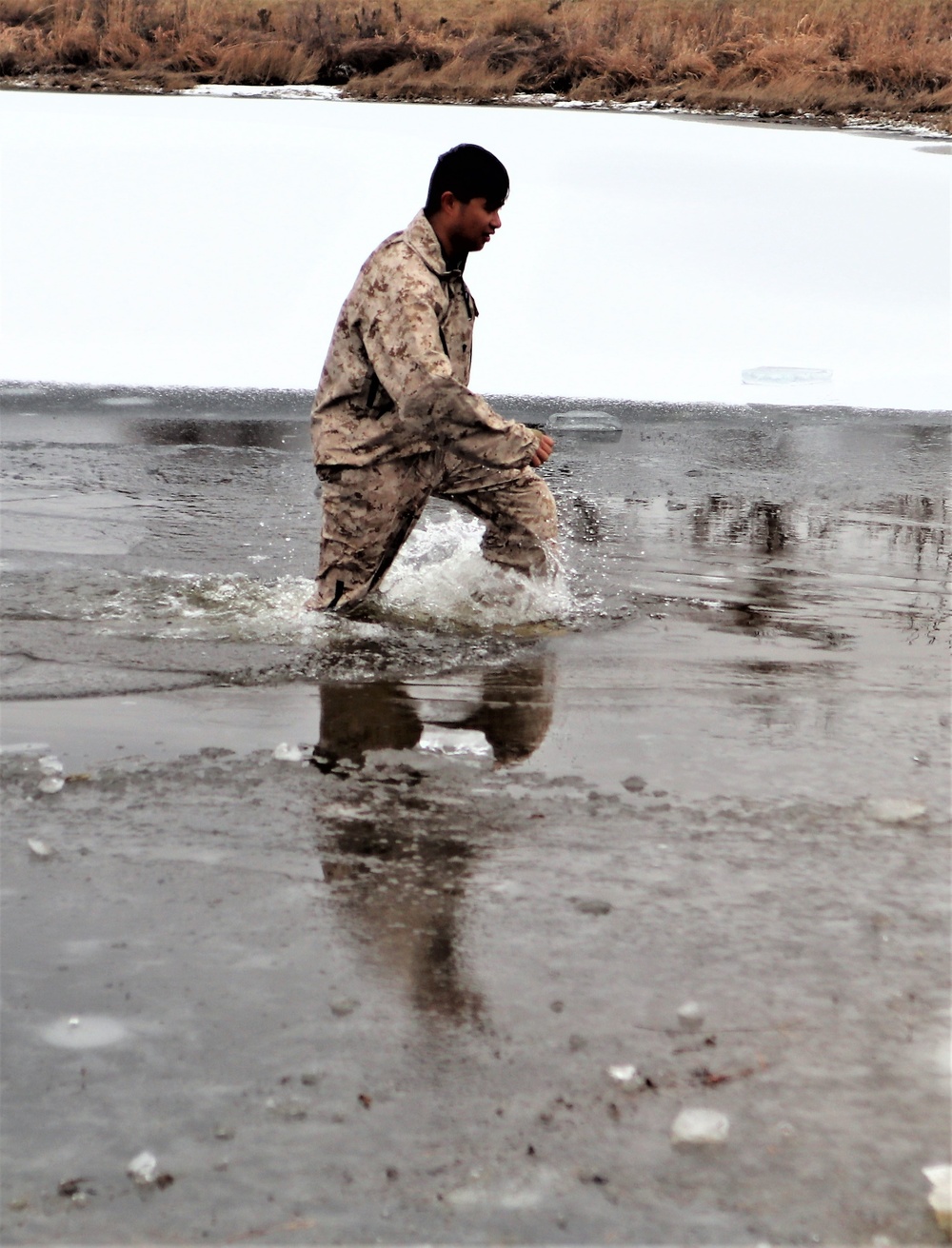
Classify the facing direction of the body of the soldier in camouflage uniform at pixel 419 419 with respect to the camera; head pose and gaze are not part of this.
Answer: to the viewer's right

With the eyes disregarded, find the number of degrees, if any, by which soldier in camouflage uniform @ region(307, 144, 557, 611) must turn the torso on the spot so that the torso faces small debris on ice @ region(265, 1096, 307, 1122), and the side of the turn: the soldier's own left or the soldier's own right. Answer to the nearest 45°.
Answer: approximately 90° to the soldier's own right

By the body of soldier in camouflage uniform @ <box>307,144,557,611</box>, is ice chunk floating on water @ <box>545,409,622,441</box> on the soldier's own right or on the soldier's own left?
on the soldier's own left

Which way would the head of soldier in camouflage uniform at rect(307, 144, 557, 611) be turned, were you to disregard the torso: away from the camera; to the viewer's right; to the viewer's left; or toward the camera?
to the viewer's right

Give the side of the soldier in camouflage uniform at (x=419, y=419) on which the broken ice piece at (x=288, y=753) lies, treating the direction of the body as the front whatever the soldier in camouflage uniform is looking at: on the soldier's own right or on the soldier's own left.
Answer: on the soldier's own right

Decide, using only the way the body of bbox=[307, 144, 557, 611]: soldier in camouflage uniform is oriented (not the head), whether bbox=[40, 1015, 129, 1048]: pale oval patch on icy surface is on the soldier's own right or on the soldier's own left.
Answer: on the soldier's own right

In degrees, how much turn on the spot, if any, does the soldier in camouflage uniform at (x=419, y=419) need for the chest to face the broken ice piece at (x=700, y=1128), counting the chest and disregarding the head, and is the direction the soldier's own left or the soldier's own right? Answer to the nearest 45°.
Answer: approximately 90° to the soldier's own right

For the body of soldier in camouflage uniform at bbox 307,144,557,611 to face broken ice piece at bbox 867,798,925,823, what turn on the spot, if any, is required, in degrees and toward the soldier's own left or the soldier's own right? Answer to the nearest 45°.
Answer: approximately 45° to the soldier's own right
